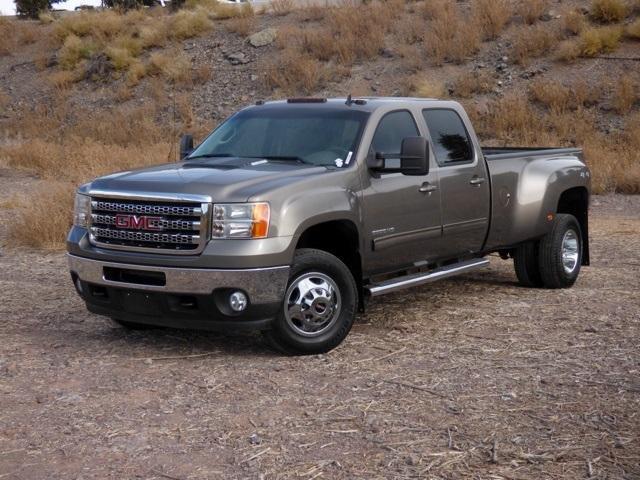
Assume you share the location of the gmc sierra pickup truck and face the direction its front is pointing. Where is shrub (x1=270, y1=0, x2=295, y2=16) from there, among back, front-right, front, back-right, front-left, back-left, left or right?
back-right

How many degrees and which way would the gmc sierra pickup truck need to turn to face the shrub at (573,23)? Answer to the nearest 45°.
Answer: approximately 135° to its right

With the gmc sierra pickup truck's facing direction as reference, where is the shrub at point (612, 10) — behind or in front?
behind

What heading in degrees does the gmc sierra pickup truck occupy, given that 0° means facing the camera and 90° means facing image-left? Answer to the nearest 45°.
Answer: approximately 45°

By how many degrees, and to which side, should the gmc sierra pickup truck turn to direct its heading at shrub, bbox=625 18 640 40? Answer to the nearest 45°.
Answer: approximately 135° to its right

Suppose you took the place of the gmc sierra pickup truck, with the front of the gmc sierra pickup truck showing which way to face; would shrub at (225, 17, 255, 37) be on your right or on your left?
on your right

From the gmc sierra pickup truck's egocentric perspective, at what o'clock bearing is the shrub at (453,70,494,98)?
The shrub is roughly at 5 o'clock from the gmc sierra pickup truck.

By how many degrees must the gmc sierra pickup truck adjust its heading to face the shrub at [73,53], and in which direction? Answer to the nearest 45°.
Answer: approximately 135° to its right

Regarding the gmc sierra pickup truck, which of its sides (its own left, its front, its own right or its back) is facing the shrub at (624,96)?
back

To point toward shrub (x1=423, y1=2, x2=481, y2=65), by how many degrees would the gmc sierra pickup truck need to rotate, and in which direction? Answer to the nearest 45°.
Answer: approximately 135° to its right

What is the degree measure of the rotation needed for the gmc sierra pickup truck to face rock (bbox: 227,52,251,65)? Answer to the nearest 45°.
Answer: approximately 135° to its right

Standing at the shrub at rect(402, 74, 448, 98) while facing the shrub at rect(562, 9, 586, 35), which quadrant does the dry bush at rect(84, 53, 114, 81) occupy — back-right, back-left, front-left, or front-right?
back-left

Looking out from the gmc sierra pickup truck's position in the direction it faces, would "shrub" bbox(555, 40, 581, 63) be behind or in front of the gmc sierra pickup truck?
behind

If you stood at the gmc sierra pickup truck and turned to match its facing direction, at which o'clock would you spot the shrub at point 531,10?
The shrub is roughly at 5 o'clock from the gmc sierra pickup truck.
